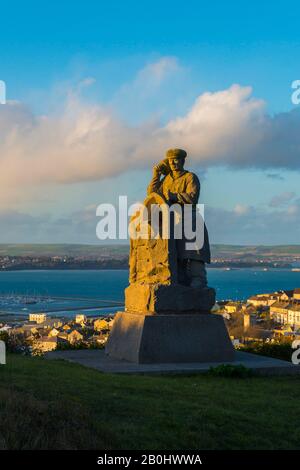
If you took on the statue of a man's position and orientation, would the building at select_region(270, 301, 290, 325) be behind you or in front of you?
behind

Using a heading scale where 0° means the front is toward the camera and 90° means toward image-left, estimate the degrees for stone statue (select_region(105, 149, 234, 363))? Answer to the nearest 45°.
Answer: approximately 0°

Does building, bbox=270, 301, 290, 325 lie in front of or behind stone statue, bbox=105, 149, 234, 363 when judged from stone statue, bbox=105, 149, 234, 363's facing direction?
behind

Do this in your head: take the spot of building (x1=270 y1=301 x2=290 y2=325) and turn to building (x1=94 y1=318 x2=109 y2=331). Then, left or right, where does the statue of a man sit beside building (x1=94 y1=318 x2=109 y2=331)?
left
